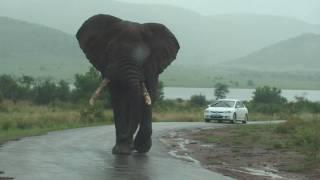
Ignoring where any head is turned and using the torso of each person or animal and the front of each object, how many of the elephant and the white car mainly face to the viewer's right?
0

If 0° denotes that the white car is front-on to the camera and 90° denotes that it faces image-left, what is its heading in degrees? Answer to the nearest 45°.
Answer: approximately 45°

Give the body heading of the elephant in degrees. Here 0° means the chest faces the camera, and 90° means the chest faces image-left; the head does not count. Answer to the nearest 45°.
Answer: approximately 0°

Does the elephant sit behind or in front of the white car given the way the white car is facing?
in front

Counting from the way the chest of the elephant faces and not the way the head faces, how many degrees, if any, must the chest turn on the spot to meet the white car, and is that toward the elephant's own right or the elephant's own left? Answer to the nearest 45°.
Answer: approximately 180°
